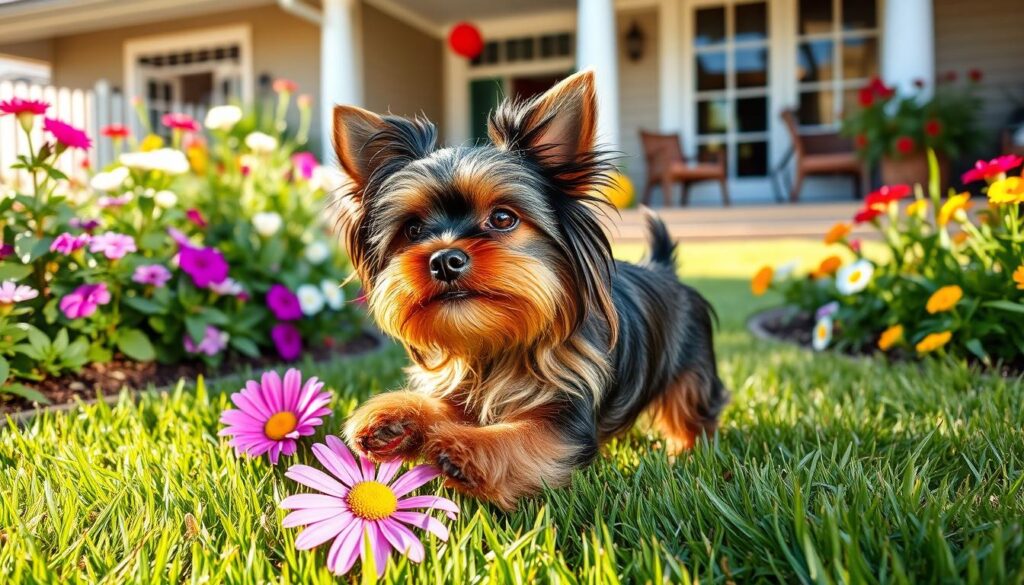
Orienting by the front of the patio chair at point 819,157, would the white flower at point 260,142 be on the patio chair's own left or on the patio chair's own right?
on the patio chair's own right

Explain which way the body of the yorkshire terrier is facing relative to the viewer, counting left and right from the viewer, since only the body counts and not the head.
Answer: facing the viewer and to the left of the viewer

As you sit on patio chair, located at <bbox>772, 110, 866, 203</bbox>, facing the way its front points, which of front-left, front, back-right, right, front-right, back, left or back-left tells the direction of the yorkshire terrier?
right
